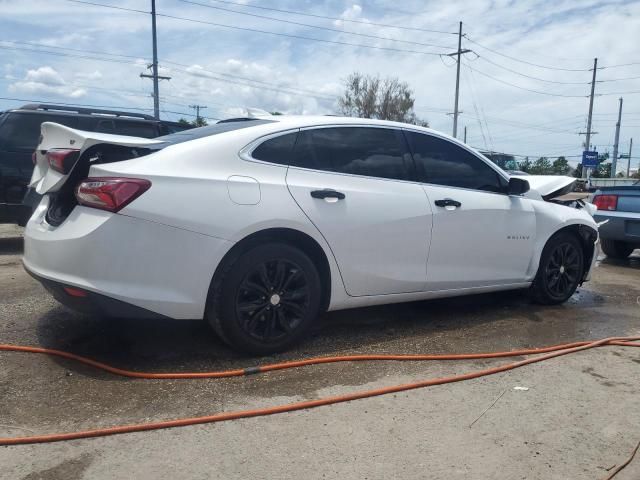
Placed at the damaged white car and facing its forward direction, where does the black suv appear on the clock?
The black suv is roughly at 9 o'clock from the damaged white car.

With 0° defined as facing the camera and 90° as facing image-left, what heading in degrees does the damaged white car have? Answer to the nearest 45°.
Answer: approximately 225°
